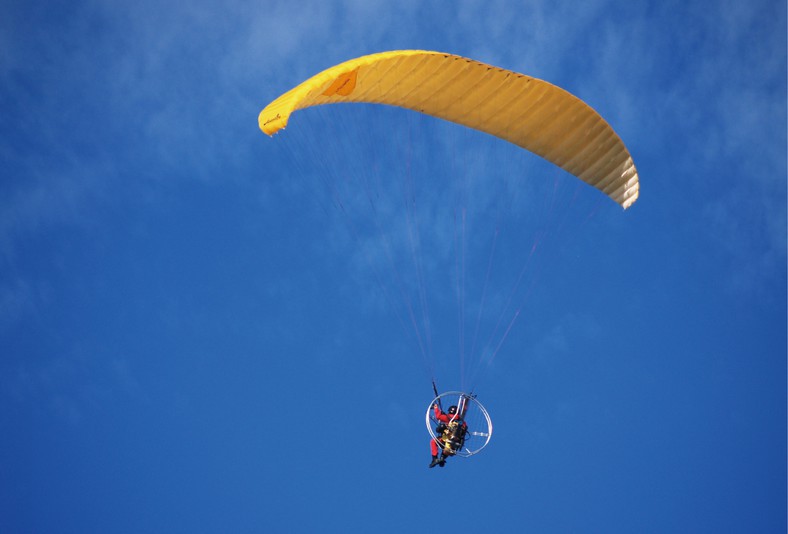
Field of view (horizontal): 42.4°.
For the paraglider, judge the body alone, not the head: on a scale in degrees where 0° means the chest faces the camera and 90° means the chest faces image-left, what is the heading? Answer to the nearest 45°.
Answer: approximately 135°
